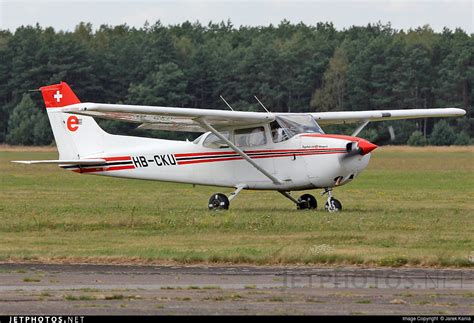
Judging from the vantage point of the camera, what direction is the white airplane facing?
facing the viewer and to the right of the viewer
